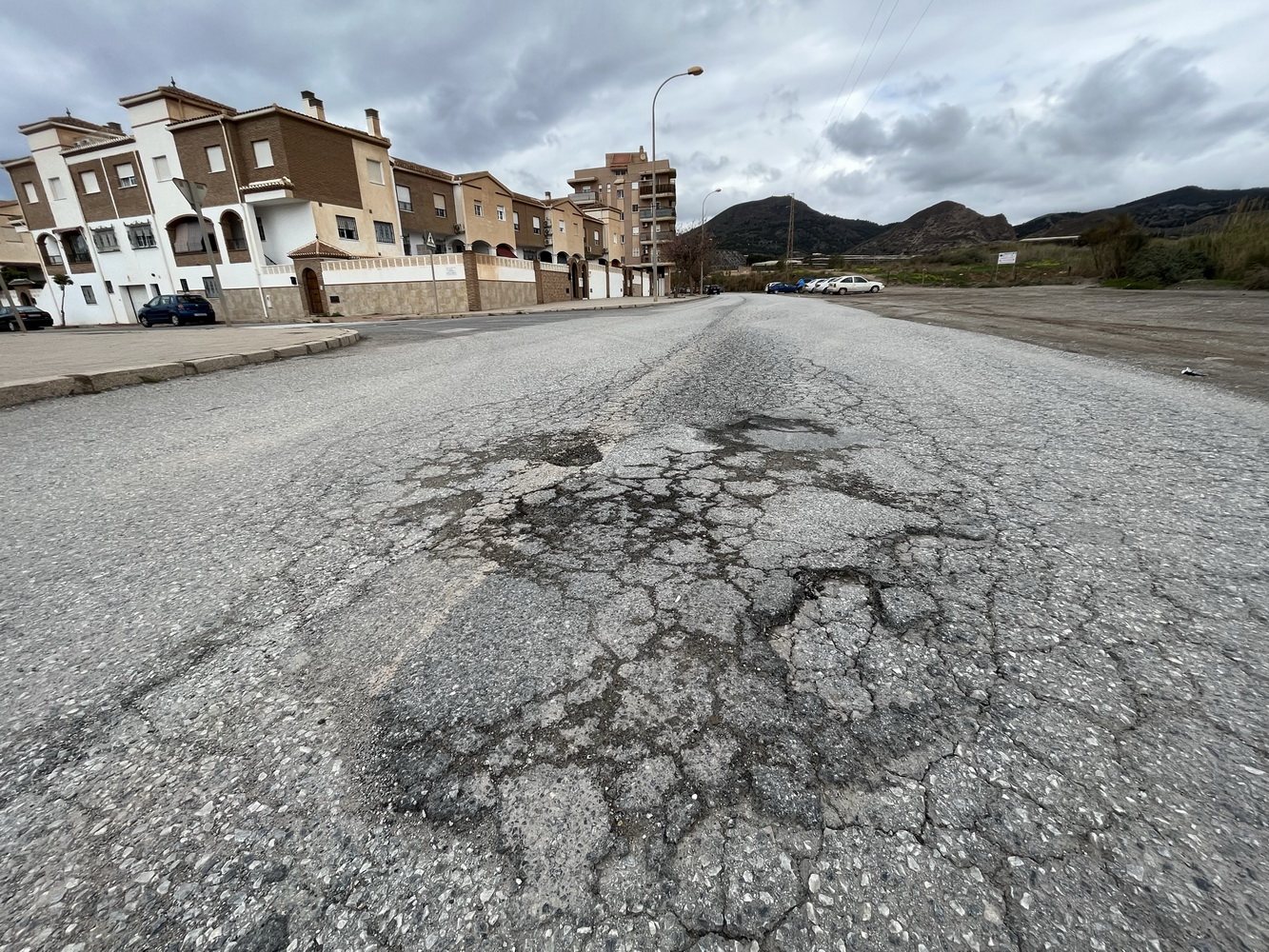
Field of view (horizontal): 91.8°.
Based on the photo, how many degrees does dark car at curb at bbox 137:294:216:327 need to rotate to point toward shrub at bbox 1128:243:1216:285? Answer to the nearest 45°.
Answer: approximately 180°

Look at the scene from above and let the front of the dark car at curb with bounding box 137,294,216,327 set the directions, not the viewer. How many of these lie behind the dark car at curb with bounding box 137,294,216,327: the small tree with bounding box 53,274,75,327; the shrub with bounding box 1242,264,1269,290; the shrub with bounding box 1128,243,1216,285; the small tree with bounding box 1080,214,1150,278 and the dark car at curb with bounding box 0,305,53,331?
3

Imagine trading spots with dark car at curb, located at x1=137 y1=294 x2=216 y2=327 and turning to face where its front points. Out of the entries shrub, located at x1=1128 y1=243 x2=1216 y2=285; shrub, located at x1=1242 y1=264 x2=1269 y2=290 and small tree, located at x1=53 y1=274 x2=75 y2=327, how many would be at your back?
2

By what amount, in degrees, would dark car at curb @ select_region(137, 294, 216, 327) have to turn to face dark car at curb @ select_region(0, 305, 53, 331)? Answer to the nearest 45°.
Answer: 0° — it already faces it

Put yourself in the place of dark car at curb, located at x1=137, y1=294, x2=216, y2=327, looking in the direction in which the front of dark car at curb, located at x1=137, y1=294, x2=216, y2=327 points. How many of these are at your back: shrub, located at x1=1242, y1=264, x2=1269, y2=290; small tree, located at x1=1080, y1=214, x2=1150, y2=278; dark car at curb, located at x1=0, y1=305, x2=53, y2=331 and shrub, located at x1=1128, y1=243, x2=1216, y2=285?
3

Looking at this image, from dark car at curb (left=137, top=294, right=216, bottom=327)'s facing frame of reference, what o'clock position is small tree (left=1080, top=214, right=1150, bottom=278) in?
The small tree is roughly at 6 o'clock from the dark car at curb.

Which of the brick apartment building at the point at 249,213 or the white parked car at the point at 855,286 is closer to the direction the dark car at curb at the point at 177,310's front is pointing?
the brick apartment building

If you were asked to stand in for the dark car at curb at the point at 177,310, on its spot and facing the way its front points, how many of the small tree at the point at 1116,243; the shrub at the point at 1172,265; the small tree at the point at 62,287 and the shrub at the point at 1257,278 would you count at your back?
3

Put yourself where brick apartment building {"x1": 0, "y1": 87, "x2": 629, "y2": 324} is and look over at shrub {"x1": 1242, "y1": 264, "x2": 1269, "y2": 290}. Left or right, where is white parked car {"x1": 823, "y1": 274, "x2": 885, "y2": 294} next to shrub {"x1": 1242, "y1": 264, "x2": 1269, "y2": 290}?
left

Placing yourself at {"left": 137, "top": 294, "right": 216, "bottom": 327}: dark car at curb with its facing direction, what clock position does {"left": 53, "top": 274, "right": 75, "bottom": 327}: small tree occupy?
The small tree is roughly at 1 o'clock from the dark car at curb.

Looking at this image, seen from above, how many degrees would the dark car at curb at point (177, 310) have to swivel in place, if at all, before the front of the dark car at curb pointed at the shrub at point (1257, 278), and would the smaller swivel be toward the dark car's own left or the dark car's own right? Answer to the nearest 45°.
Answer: approximately 180°

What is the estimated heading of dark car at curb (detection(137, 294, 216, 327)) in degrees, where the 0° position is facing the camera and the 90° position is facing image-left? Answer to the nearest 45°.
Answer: approximately 135°

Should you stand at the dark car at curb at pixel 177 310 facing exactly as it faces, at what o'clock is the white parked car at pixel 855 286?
The white parked car is roughly at 5 o'clock from the dark car at curb.

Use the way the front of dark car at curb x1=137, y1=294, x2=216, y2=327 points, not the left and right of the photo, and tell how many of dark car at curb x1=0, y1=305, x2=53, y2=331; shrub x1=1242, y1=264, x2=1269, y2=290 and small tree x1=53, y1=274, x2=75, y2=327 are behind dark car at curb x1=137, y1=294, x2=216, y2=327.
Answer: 1
